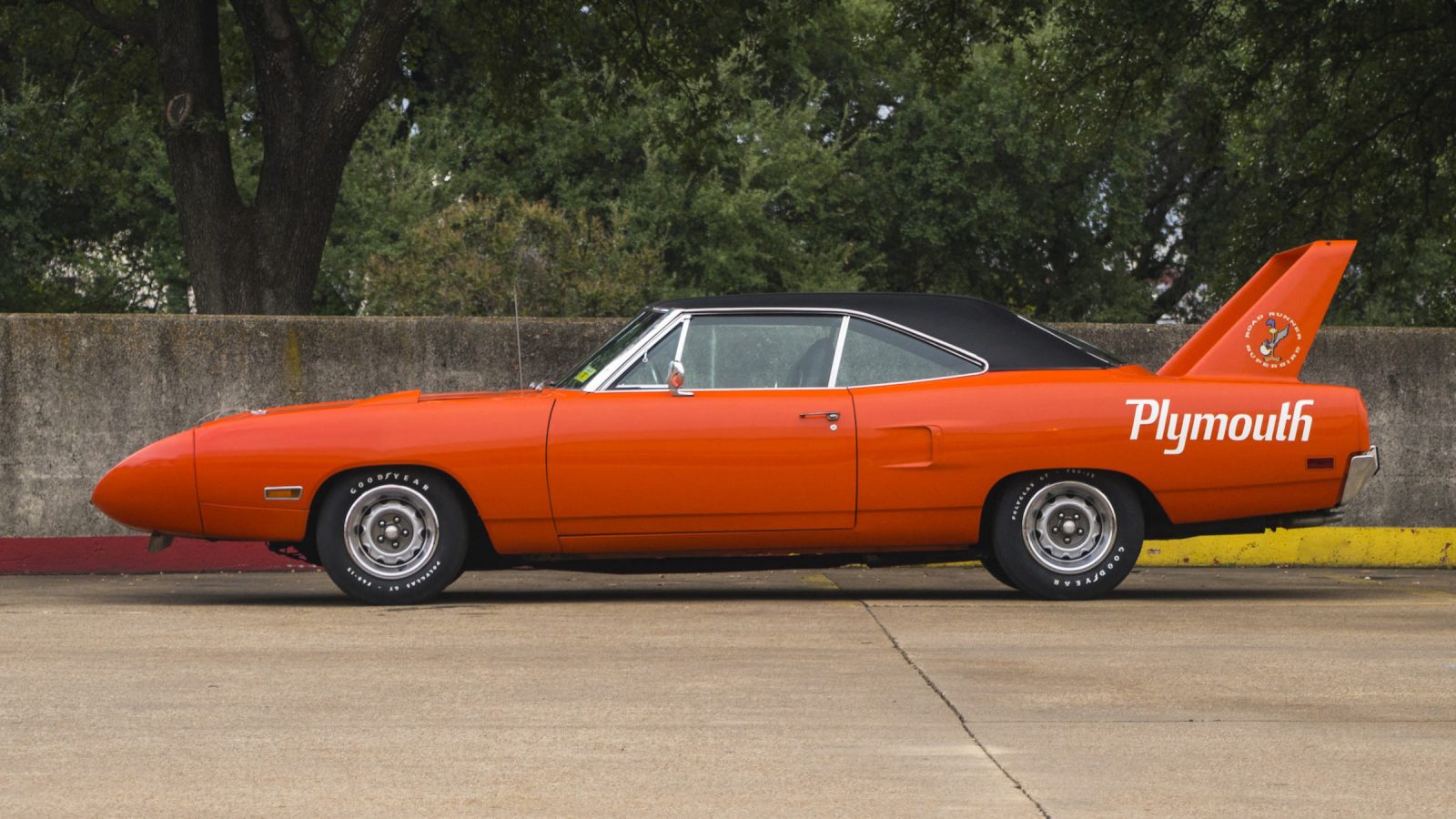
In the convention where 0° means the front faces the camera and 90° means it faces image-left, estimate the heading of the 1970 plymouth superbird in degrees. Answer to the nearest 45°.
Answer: approximately 90°
